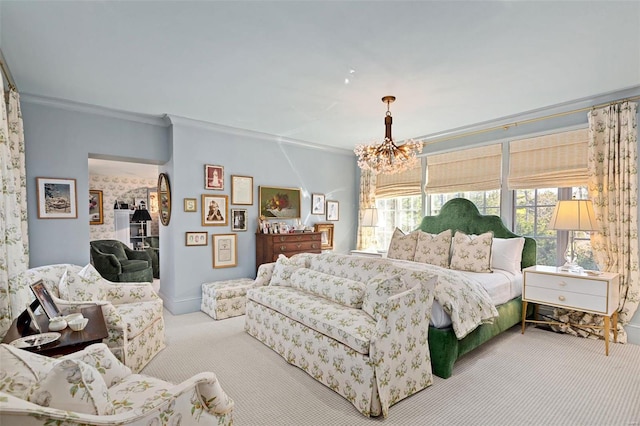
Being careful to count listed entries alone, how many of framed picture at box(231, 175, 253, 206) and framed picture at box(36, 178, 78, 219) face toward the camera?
2

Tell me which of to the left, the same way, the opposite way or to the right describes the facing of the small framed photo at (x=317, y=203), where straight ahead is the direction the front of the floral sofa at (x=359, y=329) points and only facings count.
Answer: to the left

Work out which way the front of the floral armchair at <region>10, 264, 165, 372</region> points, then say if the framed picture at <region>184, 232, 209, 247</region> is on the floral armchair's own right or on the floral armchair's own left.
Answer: on the floral armchair's own left

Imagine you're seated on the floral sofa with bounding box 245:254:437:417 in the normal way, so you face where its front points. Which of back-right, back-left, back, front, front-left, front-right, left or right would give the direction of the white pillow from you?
back

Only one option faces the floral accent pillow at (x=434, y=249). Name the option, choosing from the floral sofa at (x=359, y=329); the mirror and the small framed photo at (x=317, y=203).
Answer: the small framed photo

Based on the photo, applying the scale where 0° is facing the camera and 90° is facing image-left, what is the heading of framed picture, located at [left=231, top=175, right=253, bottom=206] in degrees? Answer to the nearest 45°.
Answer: approximately 0°

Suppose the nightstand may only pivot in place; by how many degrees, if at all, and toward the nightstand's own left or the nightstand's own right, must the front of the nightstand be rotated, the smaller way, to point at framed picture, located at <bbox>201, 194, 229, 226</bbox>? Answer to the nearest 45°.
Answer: approximately 45° to the nightstand's own right

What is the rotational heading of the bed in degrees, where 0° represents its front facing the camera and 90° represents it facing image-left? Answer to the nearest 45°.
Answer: approximately 45°

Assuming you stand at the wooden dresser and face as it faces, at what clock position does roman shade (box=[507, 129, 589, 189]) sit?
The roman shade is roughly at 11 o'clock from the wooden dresser.

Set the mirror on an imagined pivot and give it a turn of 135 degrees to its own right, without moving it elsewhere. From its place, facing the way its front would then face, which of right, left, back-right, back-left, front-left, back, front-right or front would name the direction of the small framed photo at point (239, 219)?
right

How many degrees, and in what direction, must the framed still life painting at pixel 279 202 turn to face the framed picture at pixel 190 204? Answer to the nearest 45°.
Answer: approximately 90° to its right

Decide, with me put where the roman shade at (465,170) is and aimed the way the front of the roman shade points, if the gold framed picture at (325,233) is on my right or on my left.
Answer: on my right

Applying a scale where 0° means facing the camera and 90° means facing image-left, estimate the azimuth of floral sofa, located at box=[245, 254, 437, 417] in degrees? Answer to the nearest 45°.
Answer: approximately 45°
